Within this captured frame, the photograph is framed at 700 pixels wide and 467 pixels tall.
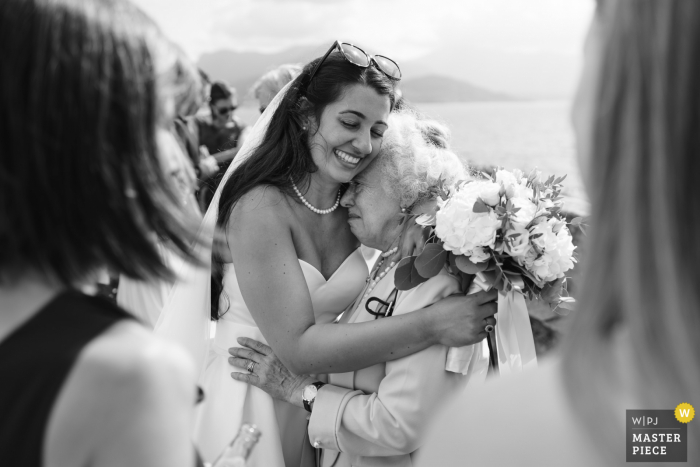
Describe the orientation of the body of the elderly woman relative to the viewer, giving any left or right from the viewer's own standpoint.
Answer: facing to the left of the viewer

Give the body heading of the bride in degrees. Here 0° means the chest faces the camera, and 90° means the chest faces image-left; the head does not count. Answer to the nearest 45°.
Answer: approximately 315°

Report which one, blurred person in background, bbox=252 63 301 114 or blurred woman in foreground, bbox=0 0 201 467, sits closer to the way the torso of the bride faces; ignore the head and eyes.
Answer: the blurred woman in foreground

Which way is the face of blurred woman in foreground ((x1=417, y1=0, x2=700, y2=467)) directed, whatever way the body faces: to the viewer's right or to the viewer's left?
to the viewer's left

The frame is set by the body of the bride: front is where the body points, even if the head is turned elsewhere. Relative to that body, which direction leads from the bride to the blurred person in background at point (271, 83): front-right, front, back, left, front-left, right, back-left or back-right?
back-left

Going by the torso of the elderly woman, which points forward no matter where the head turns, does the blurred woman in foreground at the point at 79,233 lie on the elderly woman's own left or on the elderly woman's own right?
on the elderly woman's own left

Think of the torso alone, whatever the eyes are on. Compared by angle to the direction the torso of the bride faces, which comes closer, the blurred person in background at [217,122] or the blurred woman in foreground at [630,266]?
the blurred woman in foreground

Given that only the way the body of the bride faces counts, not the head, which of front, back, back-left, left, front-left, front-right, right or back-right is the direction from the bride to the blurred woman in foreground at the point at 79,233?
front-right

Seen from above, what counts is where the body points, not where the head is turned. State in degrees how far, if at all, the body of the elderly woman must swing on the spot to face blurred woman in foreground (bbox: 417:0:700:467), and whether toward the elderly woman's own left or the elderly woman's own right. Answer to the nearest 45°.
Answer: approximately 90° to the elderly woman's own left

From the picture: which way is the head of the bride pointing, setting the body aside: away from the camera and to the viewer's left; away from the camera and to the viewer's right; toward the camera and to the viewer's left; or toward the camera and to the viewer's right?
toward the camera and to the viewer's right

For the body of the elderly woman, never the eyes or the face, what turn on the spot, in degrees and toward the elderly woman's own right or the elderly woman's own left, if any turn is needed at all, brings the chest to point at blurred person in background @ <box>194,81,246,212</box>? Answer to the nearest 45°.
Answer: approximately 90° to the elderly woman's own right

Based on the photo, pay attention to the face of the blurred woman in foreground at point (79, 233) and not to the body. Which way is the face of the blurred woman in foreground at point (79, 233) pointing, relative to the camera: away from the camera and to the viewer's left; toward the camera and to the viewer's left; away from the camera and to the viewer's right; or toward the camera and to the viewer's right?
away from the camera and to the viewer's right
